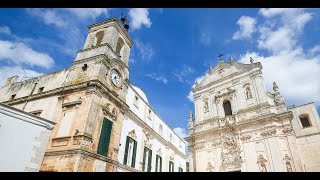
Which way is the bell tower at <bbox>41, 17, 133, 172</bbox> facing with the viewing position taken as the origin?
facing the viewer and to the right of the viewer

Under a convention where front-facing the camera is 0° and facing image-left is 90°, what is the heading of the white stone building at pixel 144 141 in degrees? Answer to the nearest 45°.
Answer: approximately 315°

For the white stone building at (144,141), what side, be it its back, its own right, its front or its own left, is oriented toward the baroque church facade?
left

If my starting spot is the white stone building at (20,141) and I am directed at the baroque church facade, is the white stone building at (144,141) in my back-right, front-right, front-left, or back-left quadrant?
front-left

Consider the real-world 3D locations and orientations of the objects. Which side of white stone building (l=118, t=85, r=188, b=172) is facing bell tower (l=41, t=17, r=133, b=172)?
right

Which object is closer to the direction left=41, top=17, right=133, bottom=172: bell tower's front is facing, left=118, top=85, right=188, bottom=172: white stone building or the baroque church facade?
the baroque church facade

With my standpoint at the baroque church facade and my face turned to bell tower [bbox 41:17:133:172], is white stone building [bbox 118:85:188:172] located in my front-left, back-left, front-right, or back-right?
front-right

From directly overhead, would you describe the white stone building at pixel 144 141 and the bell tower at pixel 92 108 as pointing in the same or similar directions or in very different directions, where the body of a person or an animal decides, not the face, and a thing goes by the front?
same or similar directions

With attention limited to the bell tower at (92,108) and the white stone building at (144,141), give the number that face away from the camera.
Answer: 0

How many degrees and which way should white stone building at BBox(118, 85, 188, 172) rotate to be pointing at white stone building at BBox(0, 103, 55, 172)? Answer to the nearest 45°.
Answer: approximately 90° to its right

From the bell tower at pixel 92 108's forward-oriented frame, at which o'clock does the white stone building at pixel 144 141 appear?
The white stone building is roughly at 9 o'clock from the bell tower.

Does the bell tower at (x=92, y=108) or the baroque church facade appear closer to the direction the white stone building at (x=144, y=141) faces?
the baroque church facade

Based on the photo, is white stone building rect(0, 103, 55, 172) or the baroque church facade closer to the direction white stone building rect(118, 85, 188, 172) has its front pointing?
the baroque church facade

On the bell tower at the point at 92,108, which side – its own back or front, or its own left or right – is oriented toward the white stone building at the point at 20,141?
right
